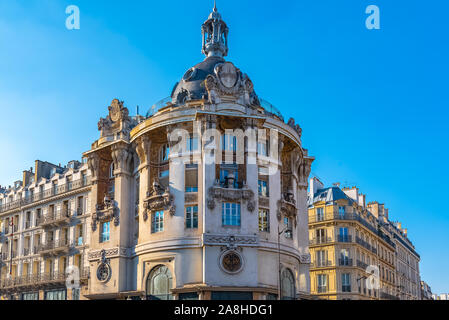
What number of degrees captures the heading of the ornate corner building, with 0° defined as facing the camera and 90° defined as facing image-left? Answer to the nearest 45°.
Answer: approximately 0°
